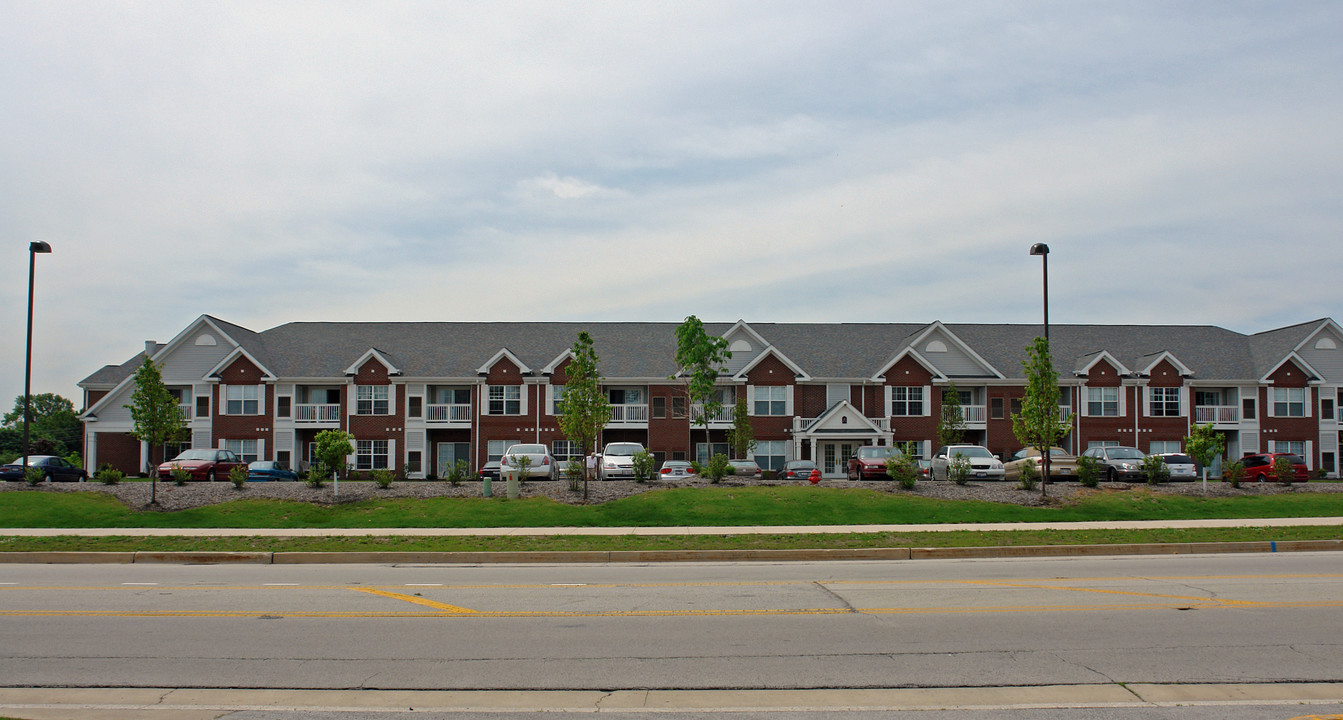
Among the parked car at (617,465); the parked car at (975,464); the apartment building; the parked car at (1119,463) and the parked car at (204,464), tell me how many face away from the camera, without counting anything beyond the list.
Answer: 0

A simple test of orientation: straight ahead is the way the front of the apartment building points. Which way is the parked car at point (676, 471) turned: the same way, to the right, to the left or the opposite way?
the opposite way

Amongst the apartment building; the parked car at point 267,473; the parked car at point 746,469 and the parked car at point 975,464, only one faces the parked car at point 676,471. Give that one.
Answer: the apartment building

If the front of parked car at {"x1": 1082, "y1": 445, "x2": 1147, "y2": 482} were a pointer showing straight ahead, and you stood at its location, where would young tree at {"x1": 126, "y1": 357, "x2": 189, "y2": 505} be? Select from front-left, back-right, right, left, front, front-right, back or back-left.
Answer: right

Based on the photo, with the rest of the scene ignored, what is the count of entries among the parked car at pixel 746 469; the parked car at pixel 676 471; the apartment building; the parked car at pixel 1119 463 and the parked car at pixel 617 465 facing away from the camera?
2

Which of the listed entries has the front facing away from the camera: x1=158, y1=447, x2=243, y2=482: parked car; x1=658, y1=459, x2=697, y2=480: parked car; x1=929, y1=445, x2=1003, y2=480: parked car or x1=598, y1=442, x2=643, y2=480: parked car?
x1=658, y1=459, x2=697, y2=480: parked car

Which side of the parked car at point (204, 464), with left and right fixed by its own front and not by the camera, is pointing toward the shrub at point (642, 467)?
left

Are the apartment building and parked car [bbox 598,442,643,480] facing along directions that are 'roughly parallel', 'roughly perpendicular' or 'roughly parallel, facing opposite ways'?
roughly parallel

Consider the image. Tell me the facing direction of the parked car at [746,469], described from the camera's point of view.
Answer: facing away from the viewer

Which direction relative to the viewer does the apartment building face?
toward the camera

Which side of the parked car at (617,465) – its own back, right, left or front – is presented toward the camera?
front

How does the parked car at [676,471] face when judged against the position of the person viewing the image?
facing away from the viewer

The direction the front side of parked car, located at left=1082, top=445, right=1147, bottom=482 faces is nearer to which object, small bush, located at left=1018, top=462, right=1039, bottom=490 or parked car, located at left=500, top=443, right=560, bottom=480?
the small bush
